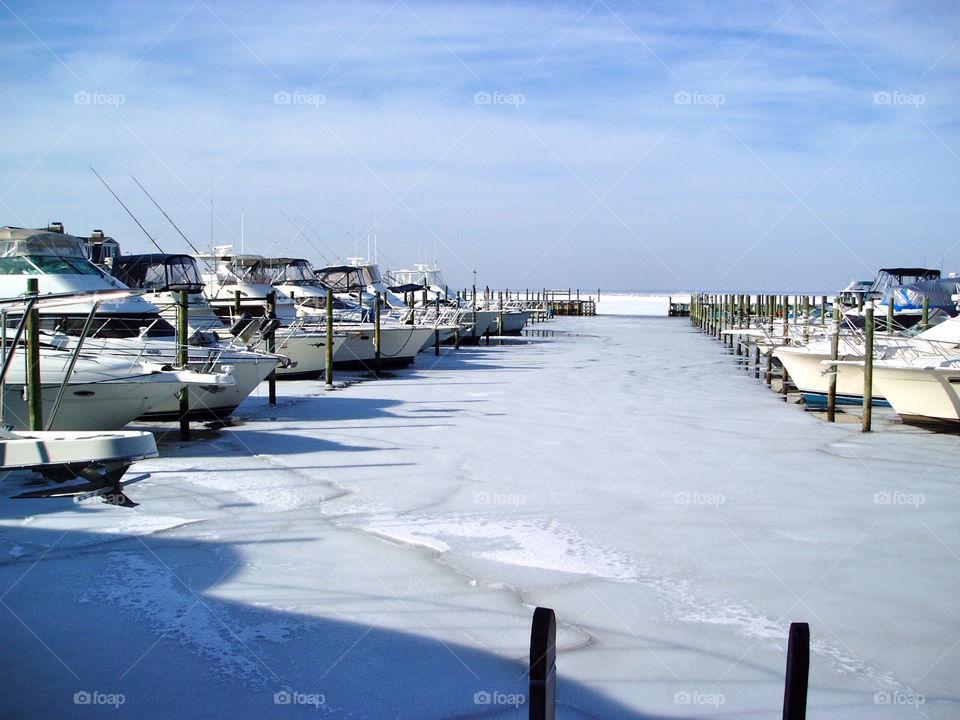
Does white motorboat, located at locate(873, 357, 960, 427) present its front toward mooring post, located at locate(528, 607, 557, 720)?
no

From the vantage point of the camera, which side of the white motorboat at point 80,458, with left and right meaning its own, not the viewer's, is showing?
right

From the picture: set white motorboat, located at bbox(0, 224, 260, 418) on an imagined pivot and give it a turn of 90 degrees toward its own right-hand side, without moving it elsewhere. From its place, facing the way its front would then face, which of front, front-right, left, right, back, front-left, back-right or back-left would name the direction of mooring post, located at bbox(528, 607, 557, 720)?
front-left

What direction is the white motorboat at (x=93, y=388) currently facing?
to the viewer's right

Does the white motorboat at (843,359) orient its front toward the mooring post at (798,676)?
no

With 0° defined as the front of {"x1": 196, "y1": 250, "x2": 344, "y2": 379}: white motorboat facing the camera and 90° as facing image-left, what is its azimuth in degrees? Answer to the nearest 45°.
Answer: approximately 315°

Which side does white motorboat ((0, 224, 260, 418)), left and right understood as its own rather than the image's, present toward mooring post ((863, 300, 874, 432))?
front

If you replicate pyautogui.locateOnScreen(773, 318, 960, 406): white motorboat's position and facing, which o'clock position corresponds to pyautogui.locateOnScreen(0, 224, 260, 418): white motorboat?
pyautogui.locateOnScreen(0, 224, 260, 418): white motorboat is roughly at 11 o'clock from pyautogui.locateOnScreen(773, 318, 960, 406): white motorboat.

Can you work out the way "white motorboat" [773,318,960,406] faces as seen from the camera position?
facing to the left of the viewer

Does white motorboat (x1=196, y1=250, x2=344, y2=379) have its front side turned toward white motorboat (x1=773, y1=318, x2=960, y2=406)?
yes

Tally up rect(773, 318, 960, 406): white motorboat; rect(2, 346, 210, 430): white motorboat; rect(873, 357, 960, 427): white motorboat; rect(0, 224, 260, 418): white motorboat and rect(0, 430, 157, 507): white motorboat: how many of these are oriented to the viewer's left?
2

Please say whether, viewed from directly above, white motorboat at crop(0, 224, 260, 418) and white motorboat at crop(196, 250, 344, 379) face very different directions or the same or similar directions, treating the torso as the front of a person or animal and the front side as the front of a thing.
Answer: same or similar directions

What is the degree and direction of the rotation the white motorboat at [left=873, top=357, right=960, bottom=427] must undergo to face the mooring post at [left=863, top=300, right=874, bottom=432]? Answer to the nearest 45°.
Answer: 0° — it already faces it

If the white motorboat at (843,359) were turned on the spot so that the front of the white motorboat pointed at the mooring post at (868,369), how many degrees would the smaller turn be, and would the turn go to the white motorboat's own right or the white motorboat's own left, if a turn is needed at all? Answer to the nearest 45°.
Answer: approximately 90° to the white motorboat's own left

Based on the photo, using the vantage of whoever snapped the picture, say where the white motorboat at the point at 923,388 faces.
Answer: facing to the left of the viewer

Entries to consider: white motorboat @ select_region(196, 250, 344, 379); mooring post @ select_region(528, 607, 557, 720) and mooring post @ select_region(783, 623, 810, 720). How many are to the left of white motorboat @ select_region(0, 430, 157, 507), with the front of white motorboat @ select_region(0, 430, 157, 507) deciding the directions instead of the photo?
1

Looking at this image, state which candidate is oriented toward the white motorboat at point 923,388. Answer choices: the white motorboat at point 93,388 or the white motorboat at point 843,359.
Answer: the white motorboat at point 93,388
